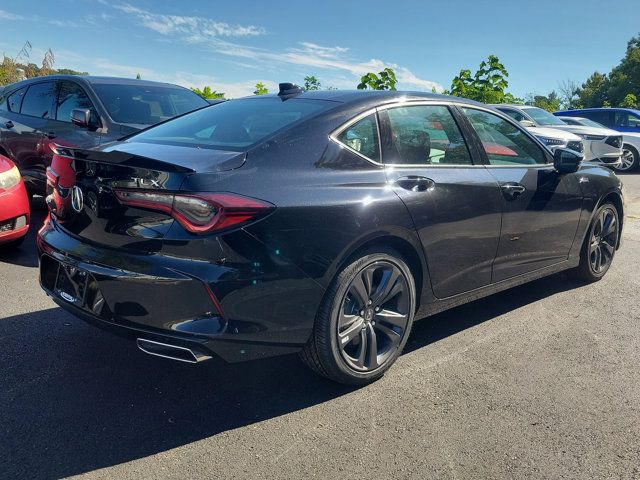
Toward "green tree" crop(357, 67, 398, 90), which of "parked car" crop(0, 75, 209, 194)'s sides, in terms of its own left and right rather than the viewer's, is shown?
left

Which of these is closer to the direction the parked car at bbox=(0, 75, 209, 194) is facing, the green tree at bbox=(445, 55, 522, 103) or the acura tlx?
the acura tlx

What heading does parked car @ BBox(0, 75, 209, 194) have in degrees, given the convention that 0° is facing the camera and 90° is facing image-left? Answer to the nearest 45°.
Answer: approximately 315°

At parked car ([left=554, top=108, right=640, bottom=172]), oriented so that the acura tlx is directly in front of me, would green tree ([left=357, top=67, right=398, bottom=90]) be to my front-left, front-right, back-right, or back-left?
front-right

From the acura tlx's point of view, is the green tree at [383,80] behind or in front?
in front

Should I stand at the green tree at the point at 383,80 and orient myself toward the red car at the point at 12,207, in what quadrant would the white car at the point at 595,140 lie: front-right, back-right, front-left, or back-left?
front-left

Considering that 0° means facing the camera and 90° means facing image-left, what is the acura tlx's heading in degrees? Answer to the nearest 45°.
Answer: approximately 225°

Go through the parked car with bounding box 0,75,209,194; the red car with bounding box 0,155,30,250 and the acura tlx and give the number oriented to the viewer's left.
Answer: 0

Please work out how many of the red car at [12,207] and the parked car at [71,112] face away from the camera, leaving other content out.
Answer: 0

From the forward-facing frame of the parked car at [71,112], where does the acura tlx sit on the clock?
The acura tlx is roughly at 1 o'clock from the parked car.

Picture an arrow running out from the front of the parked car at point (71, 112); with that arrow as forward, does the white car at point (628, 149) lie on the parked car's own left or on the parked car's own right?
on the parked car's own left
